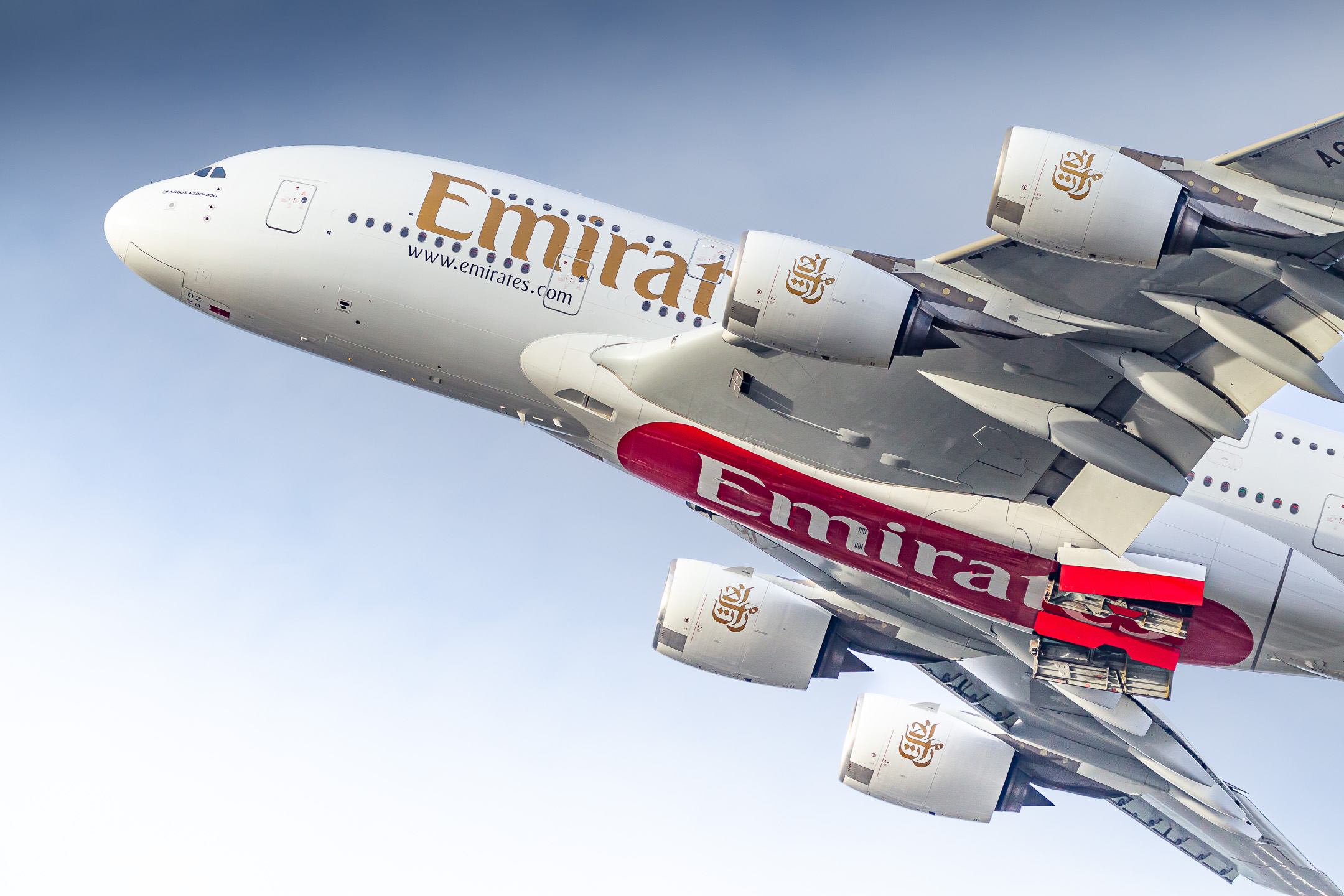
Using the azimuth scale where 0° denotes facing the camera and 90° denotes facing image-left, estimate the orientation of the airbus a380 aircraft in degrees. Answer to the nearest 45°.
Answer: approximately 90°
